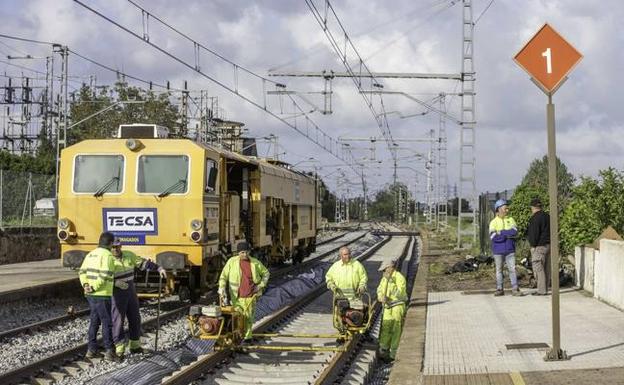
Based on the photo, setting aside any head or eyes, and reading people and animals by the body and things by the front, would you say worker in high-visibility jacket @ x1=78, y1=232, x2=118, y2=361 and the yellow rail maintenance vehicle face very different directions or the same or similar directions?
very different directions

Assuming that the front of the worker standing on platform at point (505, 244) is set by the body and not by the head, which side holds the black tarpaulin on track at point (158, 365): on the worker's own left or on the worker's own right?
on the worker's own right

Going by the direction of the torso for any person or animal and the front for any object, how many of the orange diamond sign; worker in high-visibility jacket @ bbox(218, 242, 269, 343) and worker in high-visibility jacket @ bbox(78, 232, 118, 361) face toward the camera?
2

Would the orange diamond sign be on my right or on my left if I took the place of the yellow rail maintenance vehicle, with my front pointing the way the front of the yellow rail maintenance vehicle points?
on my left

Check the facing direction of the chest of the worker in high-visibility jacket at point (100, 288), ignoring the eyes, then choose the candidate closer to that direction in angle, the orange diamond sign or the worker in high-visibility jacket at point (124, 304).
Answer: the worker in high-visibility jacket

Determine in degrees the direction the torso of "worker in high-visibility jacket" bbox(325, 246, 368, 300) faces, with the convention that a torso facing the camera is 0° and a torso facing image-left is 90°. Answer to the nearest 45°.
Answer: approximately 0°

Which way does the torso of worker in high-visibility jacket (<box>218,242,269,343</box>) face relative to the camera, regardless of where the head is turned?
toward the camera

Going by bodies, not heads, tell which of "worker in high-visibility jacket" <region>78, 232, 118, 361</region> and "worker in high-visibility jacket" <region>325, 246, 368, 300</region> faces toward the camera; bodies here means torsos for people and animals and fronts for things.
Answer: "worker in high-visibility jacket" <region>325, 246, 368, 300</region>

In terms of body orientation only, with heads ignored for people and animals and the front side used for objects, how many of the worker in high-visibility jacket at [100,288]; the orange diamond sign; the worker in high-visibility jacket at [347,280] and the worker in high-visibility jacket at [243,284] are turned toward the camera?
3

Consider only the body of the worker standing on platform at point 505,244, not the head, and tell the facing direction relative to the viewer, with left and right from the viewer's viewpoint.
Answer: facing the viewer and to the right of the viewer

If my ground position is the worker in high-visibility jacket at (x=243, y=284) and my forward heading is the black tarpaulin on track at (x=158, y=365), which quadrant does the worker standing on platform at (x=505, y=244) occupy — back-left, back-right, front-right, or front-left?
back-left

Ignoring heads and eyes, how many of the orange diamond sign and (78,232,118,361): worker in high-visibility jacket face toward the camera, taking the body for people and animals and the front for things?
1

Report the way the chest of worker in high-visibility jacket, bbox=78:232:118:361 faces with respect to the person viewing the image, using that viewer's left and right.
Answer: facing away from the viewer and to the right of the viewer

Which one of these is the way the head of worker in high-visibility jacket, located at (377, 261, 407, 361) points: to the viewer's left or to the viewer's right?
to the viewer's left

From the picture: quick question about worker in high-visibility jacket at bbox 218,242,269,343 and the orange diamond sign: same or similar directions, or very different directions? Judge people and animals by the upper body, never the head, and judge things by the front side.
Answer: same or similar directions

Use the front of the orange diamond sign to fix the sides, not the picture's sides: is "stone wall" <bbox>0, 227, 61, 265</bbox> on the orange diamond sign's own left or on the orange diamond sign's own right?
on the orange diamond sign's own right
